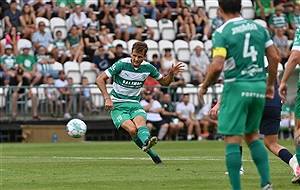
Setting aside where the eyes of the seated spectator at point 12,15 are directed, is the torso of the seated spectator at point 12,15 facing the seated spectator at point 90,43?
no

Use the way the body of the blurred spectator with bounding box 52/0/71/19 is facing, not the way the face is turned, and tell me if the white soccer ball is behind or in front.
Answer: in front

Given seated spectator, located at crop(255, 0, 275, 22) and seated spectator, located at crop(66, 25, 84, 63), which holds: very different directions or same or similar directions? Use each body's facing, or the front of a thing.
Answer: same or similar directions

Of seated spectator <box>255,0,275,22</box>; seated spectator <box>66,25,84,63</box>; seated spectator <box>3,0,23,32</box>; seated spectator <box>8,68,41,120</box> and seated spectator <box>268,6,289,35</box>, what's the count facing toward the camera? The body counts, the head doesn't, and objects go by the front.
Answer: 5

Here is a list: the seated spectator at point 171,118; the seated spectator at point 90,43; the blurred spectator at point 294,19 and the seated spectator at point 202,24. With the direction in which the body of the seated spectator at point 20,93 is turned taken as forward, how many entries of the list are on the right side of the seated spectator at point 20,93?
0

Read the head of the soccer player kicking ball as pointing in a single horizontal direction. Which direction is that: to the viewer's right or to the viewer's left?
to the viewer's left

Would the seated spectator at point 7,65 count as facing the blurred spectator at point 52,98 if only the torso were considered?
no

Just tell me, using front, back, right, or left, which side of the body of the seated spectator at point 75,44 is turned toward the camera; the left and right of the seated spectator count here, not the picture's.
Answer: front

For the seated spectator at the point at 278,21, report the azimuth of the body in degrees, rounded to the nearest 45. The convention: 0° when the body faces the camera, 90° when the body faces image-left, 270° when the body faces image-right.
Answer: approximately 0°

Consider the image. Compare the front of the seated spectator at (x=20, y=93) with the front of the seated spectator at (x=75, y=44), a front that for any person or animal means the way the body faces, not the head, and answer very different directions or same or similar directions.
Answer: same or similar directions

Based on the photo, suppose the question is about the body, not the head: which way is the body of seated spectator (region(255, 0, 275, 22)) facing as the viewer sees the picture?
toward the camera

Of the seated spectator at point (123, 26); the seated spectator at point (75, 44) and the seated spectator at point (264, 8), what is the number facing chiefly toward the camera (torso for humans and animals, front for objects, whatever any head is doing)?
3

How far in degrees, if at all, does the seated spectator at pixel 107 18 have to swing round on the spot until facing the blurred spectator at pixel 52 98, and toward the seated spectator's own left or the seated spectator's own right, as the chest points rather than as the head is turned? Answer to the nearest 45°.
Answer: approximately 45° to the seated spectator's own right

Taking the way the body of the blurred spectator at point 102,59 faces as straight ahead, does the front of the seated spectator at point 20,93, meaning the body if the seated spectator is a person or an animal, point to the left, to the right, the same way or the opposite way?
the same way
